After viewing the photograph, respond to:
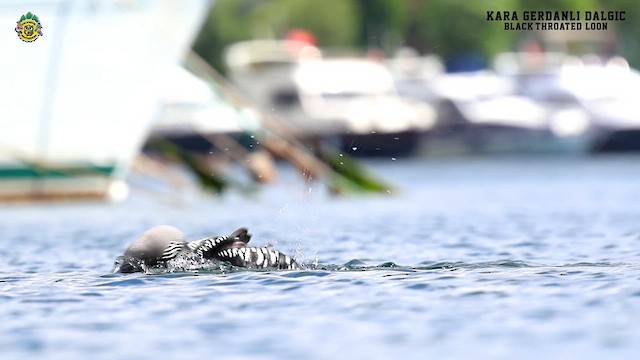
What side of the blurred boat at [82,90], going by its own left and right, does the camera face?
right
